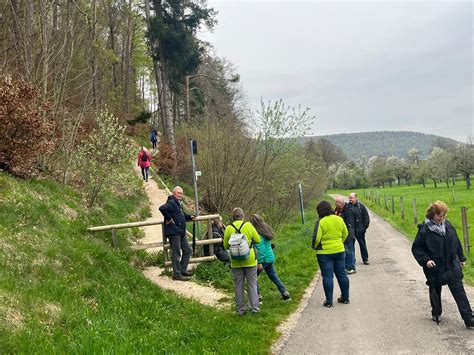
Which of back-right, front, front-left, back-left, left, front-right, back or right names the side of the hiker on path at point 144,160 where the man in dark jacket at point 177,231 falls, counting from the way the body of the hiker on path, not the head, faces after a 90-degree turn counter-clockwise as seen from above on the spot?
left

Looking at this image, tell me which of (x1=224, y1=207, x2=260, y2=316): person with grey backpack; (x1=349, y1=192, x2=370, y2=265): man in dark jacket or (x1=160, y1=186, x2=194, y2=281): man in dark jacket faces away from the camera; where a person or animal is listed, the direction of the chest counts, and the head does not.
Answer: the person with grey backpack

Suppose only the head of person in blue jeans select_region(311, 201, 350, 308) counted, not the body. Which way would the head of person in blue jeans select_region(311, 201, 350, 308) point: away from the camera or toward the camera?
away from the camera

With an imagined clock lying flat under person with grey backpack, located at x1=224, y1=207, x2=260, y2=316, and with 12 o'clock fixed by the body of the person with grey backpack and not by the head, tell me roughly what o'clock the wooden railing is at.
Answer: The wooden railing is roughly at 11 o'clock from the person with grey backpack.

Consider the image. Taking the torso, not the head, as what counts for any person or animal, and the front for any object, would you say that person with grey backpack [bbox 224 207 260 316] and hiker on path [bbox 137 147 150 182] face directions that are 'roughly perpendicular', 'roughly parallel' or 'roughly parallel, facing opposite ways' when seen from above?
roughly parallel

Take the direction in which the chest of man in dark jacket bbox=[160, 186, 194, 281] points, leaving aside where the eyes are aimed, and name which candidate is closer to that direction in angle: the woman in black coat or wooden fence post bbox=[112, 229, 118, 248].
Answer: the woman in black coat

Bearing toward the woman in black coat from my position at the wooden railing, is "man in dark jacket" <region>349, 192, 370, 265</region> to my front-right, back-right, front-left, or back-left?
front-left

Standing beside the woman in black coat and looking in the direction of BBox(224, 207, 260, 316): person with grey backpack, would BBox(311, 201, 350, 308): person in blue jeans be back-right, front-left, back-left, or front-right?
front-right

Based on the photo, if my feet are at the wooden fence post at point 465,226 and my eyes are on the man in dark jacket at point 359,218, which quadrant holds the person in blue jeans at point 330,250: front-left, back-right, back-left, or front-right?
front-left

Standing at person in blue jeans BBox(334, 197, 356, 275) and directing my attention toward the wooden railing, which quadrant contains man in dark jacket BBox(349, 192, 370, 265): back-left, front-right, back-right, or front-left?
back-right

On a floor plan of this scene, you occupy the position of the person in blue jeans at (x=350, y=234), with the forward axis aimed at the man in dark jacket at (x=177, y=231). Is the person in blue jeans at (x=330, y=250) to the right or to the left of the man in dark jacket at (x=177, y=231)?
left

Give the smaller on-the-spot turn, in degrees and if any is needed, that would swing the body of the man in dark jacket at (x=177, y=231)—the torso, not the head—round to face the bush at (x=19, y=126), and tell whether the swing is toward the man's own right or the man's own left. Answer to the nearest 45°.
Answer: approximately 135° to the man's own right

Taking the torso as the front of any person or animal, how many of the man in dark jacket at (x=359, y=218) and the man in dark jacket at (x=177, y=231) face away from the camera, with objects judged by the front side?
0

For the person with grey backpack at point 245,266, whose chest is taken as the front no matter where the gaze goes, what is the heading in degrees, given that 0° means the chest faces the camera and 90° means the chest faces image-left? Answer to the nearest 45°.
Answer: approximately 180°

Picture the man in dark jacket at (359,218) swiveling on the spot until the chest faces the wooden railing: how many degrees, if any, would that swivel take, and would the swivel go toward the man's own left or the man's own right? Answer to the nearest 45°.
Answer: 0° — they already face it

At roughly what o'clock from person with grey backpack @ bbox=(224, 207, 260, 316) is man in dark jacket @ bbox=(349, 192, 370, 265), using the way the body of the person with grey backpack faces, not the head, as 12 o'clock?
The man in dark jacket is roughly at 1 o'clock from the person with grey backpack.

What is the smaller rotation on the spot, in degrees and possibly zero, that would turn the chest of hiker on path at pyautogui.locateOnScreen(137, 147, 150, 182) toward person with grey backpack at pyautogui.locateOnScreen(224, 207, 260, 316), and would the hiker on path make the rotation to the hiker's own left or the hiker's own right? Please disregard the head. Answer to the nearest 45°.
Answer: approximately 180°

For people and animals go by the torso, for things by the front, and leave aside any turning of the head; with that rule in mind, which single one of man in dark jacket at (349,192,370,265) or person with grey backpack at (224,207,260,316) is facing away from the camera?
the person with grey backpack
